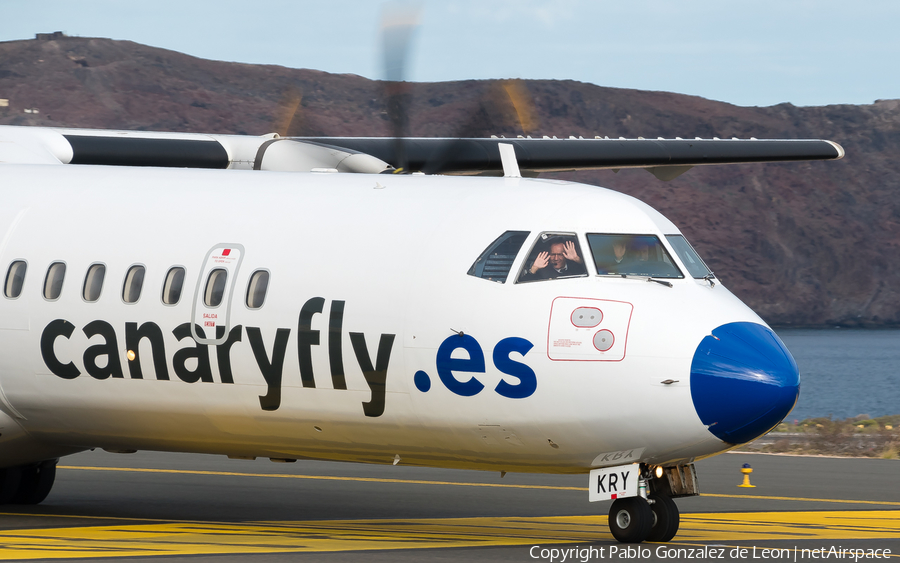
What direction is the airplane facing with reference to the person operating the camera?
facing the viewer and to the right of the viewer
